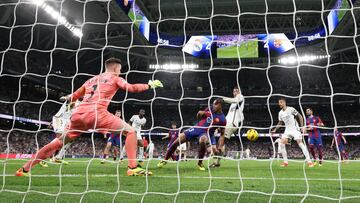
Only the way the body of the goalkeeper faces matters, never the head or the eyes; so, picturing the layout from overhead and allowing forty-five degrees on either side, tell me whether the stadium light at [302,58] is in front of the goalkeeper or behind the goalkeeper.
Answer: in front

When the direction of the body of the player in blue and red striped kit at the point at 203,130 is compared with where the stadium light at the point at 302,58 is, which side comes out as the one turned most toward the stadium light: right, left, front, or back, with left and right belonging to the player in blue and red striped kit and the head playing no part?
back

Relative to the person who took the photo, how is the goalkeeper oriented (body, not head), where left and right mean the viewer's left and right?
facing away from the viewer and to the right of the viewer

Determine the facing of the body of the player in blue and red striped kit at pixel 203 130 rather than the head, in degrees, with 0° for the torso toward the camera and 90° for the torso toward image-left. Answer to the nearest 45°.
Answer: approximately 0°
